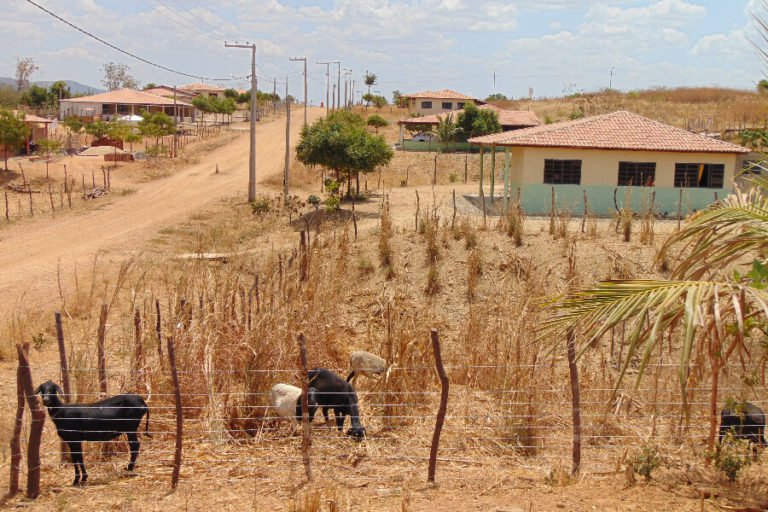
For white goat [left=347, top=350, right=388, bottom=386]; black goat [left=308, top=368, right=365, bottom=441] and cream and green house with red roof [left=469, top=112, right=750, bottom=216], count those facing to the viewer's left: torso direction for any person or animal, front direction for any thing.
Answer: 1

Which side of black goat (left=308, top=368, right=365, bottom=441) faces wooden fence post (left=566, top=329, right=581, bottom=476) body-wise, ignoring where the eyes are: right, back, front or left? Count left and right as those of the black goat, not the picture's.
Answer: front

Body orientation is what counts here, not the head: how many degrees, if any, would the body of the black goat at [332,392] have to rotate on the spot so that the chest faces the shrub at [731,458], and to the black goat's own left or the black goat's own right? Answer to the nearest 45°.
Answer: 0° — it already faces it

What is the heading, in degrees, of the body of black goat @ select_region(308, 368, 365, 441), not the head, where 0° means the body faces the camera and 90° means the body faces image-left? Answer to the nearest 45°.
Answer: approximately 315°
